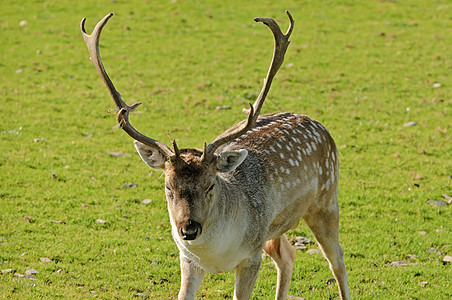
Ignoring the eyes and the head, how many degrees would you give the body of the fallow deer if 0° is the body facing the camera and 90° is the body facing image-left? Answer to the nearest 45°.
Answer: approximately 45°
